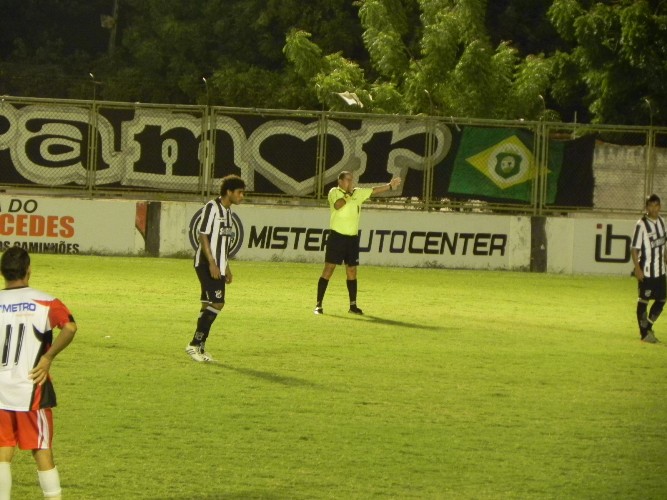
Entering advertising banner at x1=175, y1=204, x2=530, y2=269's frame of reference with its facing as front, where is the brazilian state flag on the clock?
The brazilian state flag is roughly at 8 o'clock from the advertising banner.

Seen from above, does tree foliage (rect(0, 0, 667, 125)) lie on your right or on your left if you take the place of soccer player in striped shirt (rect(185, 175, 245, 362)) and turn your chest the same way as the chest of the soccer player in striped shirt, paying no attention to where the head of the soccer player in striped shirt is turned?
on your left

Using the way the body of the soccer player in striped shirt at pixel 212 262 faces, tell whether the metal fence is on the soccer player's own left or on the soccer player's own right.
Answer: on the soccer player's own left

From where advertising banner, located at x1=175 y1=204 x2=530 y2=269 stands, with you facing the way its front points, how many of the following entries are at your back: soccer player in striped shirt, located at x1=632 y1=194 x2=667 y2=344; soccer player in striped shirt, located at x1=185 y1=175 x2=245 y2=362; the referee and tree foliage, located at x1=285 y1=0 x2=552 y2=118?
1

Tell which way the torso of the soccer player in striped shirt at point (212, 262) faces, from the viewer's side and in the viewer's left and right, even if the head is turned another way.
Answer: facing the viewer and to the right of the viewer

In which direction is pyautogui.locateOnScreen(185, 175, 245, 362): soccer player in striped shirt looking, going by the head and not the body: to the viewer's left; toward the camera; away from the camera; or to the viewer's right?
to the viewer's right

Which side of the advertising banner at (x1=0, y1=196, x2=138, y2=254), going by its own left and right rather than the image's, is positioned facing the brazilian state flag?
left

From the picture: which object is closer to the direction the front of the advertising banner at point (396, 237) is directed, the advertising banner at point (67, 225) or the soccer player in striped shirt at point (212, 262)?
the soccer player in striped shirt

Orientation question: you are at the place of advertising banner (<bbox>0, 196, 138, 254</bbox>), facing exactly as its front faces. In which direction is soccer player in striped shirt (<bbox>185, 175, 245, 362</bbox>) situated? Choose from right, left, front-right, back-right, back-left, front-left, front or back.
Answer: front

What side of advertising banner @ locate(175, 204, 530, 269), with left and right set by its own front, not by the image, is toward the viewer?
front

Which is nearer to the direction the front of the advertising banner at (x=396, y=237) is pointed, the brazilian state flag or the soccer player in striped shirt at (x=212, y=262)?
the soccer player in striped shirt

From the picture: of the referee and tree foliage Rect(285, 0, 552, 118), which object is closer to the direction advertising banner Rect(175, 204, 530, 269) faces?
the referee

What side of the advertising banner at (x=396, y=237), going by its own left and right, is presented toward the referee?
front

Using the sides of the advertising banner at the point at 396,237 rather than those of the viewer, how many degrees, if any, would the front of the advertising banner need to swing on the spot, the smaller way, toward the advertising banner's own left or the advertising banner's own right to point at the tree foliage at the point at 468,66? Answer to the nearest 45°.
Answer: approximately 180°

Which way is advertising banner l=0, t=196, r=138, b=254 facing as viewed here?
toward the camera

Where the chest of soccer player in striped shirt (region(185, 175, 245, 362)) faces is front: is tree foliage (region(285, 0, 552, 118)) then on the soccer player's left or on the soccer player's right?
on the soccer player's left

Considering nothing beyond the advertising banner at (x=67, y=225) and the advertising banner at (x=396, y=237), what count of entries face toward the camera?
2
